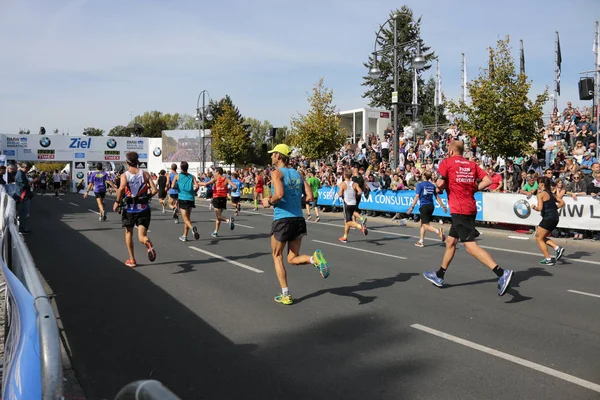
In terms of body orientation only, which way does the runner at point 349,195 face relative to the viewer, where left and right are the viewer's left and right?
facing away from the viewer and to the left of the viewer

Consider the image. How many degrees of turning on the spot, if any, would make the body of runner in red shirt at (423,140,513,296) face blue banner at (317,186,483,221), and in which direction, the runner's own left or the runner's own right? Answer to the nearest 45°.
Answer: approximately 45° to the runner's own right

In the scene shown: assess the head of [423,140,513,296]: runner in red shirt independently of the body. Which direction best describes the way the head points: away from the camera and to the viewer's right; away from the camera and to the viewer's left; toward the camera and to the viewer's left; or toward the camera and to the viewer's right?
away from the camera and to the viewer's left

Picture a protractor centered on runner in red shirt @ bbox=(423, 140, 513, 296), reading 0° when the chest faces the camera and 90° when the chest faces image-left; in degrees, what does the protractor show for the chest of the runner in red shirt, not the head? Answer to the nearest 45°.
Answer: approximately 135°

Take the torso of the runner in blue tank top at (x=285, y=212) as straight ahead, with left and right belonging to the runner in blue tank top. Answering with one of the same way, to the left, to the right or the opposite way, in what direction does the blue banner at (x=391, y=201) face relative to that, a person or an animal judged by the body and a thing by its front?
to the left

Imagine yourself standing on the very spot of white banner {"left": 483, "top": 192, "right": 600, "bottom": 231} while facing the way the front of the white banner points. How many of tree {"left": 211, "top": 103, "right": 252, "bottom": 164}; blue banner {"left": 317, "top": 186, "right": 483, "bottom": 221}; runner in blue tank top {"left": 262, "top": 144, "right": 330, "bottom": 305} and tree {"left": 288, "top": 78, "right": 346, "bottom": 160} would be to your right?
3

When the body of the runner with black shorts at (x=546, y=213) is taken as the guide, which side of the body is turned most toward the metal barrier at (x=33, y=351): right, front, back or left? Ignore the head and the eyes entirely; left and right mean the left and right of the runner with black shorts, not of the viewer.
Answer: left

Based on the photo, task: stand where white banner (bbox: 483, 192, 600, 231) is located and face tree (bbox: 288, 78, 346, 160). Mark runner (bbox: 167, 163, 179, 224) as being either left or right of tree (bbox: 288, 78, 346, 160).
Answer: left

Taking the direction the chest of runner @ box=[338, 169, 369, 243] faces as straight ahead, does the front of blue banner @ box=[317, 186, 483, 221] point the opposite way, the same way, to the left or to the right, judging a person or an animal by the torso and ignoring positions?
to the left

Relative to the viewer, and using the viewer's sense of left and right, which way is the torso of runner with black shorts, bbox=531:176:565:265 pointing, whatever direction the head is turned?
facing to the left of the viewer
